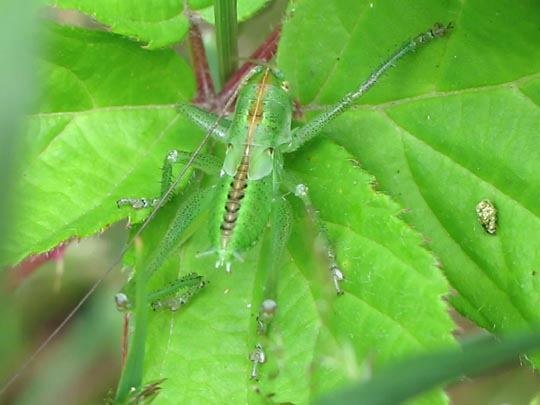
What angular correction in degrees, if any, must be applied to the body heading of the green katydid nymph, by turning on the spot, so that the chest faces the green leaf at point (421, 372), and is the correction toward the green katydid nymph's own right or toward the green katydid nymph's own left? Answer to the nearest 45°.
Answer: approximately 180°

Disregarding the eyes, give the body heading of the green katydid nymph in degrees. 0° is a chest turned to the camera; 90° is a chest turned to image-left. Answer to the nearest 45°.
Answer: approximately 180°
